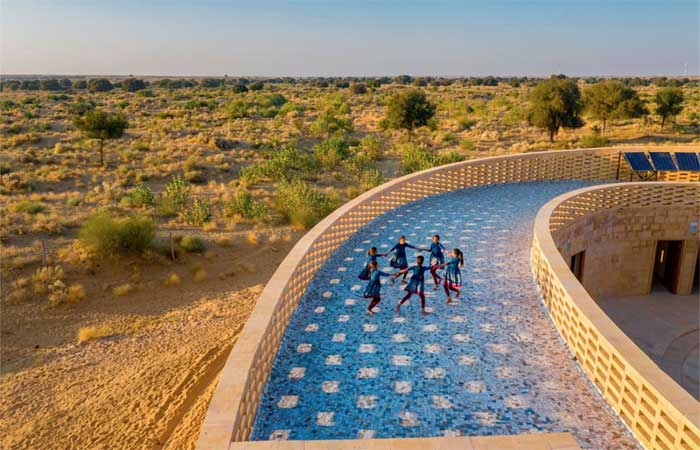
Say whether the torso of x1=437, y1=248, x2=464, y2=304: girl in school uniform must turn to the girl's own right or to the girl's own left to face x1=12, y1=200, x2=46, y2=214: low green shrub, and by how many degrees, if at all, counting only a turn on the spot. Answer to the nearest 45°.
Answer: approximately 45° to the girl's own right

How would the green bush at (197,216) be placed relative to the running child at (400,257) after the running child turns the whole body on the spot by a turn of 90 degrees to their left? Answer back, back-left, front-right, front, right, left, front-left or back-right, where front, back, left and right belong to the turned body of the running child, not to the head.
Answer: back-left

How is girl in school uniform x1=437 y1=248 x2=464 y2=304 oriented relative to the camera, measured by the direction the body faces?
to the viewer's left

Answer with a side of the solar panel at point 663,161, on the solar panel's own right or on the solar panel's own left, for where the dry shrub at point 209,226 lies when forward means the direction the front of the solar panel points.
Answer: on the solar panel's own right

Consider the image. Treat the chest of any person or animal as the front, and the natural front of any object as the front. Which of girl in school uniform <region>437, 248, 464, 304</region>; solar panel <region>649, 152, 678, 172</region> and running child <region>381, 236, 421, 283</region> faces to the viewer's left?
the girl in school uniform

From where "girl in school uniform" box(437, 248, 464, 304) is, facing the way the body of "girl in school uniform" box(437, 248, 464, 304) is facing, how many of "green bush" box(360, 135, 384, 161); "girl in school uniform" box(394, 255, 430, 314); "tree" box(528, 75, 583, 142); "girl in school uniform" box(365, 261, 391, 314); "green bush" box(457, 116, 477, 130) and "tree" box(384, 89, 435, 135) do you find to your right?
4

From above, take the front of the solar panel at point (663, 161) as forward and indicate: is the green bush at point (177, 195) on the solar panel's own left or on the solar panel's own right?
on the solar panel's own right

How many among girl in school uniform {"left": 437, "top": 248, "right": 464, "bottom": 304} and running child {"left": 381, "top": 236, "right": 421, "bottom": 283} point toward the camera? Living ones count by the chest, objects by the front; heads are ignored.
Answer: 1

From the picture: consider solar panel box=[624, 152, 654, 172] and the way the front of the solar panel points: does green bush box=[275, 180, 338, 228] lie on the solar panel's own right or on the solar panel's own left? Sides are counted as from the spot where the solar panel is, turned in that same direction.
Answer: on the solar panel's own right
